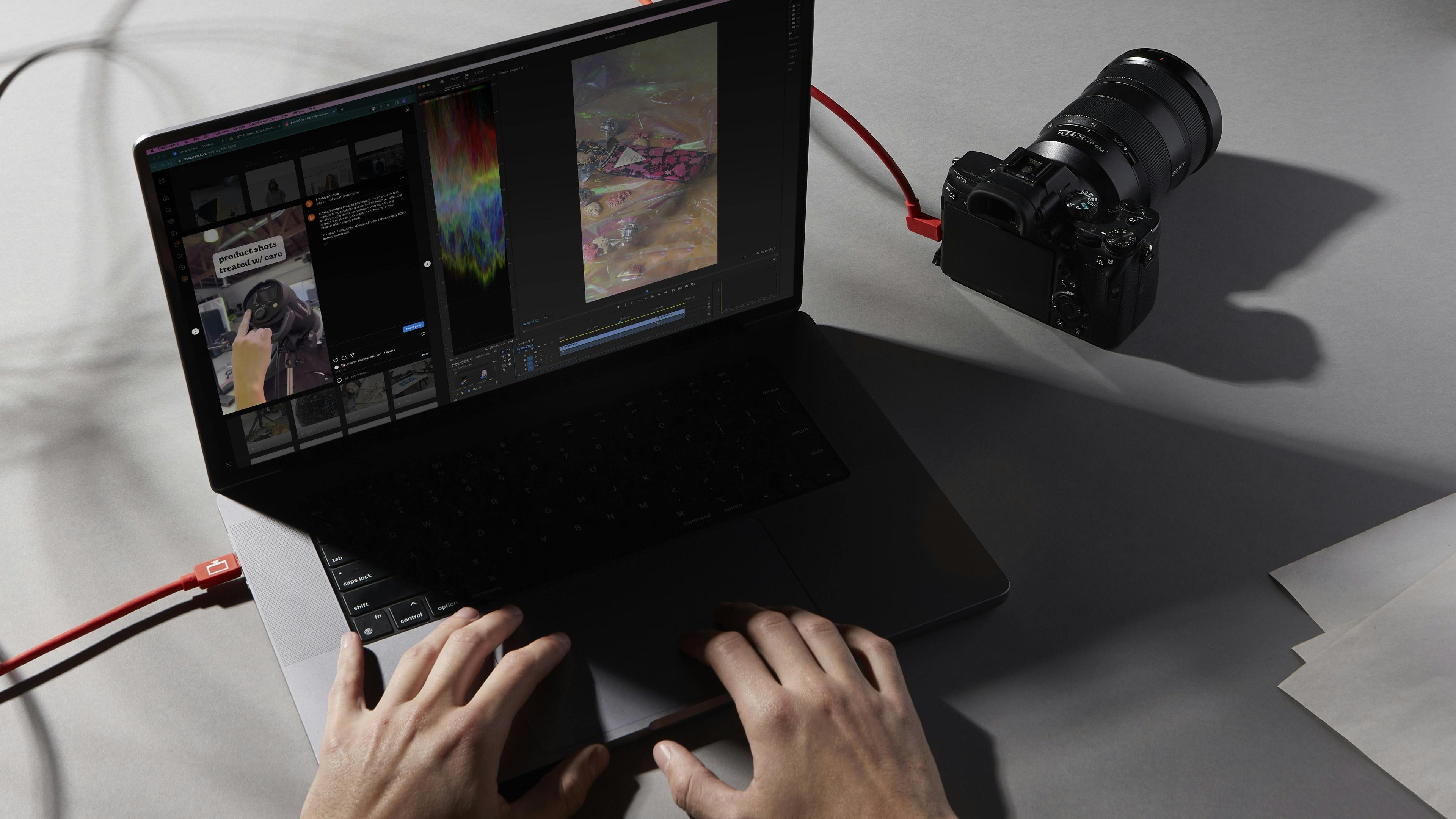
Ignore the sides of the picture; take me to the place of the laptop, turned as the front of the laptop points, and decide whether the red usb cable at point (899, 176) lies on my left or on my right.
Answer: on my left

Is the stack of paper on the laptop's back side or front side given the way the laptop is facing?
on the front side

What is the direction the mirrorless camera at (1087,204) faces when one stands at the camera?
facing away from the viewer and to the right of the viewer

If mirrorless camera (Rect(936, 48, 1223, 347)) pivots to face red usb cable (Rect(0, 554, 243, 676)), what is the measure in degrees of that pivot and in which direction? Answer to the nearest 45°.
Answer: approximately 180°

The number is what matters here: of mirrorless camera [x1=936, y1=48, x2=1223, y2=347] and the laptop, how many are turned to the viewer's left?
0

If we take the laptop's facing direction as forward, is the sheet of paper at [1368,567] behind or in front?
in front

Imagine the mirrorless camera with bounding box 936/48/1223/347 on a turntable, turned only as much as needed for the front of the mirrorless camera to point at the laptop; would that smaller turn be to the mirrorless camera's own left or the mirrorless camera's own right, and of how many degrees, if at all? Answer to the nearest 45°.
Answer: approximately 180°

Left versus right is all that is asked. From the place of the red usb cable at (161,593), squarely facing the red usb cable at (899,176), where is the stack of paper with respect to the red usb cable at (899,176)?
right
